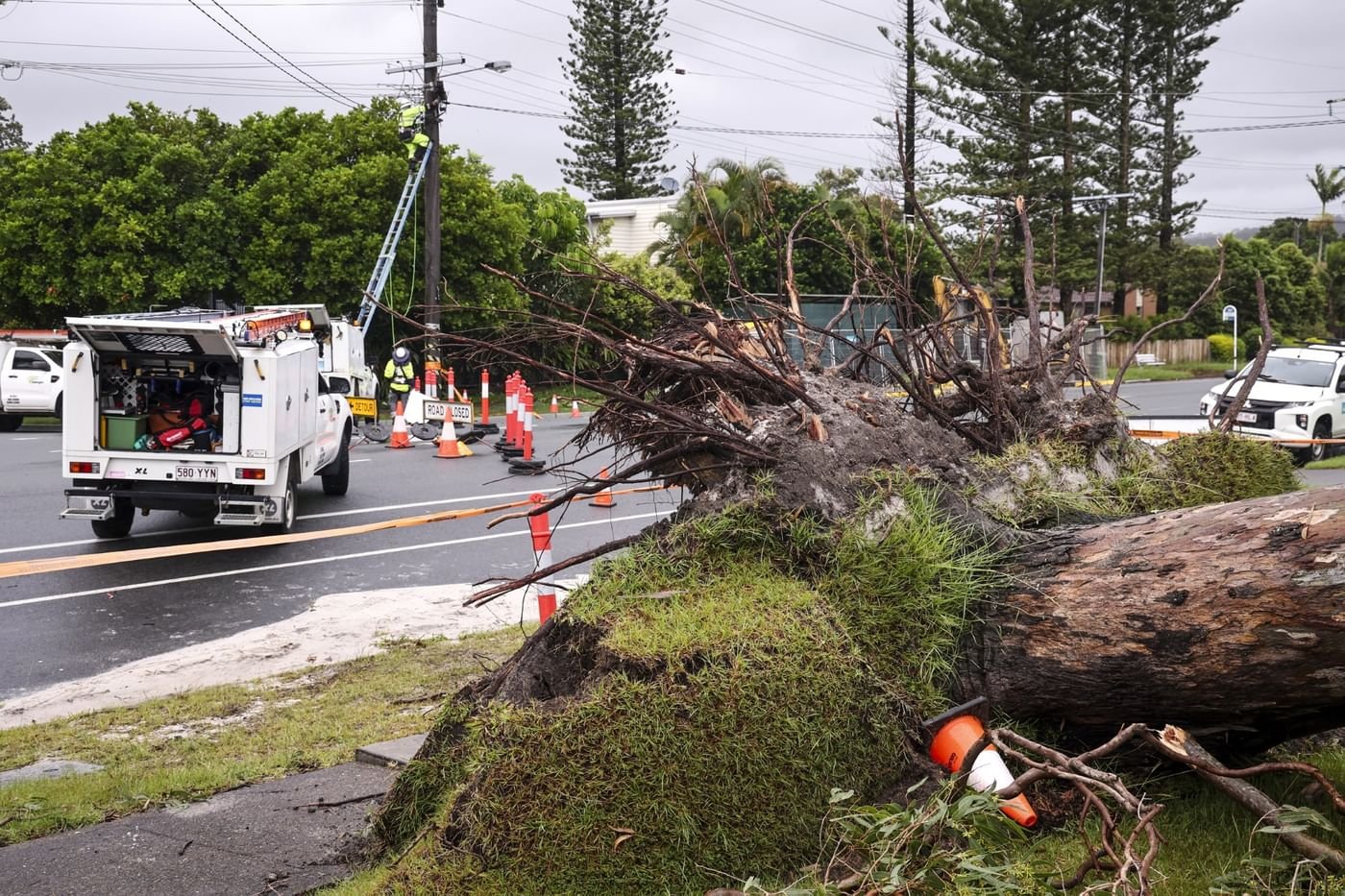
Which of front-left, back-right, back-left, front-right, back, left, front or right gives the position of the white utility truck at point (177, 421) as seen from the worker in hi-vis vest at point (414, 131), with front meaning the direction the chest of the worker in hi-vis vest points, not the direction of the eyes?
right

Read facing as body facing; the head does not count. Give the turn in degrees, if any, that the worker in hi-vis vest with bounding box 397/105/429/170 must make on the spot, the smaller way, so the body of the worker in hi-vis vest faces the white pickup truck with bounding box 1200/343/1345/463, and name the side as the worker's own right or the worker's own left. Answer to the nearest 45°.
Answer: approximately 45° to the worker's own right

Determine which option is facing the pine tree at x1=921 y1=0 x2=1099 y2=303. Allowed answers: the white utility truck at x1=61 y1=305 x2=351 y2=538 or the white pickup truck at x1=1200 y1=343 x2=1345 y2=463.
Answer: the white utility truck

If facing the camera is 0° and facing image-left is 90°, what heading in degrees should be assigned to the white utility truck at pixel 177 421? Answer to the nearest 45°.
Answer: approximately 225°

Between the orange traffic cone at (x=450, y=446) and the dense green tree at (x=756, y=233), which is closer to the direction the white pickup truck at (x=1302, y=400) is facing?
the orange traffic cone

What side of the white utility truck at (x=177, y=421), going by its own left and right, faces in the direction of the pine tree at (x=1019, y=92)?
front

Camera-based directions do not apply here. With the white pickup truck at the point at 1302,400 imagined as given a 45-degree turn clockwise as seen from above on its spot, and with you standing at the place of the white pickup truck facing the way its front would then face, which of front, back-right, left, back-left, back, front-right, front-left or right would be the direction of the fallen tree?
left

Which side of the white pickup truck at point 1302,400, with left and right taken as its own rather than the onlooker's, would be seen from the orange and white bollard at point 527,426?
front

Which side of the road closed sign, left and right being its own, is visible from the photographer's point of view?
front

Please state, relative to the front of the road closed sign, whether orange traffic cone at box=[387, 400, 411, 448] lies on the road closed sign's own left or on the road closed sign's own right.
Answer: on the road closed sign's own right

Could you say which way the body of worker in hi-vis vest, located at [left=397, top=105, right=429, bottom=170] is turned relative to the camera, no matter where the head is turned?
to the viewer's right

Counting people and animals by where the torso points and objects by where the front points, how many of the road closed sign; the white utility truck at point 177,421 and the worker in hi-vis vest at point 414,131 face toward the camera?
1

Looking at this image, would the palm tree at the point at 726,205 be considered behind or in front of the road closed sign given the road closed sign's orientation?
behind

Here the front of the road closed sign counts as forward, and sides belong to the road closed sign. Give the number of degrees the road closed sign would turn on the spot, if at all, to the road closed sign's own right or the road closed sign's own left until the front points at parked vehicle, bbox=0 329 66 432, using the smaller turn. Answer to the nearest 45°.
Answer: approximately 135° to the road closed sign's own right

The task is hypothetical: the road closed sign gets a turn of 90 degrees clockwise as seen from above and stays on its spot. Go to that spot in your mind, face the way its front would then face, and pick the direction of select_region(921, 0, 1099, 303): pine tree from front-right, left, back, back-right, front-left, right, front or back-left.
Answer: back-right

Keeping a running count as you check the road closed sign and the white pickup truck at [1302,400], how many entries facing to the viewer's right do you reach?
0
